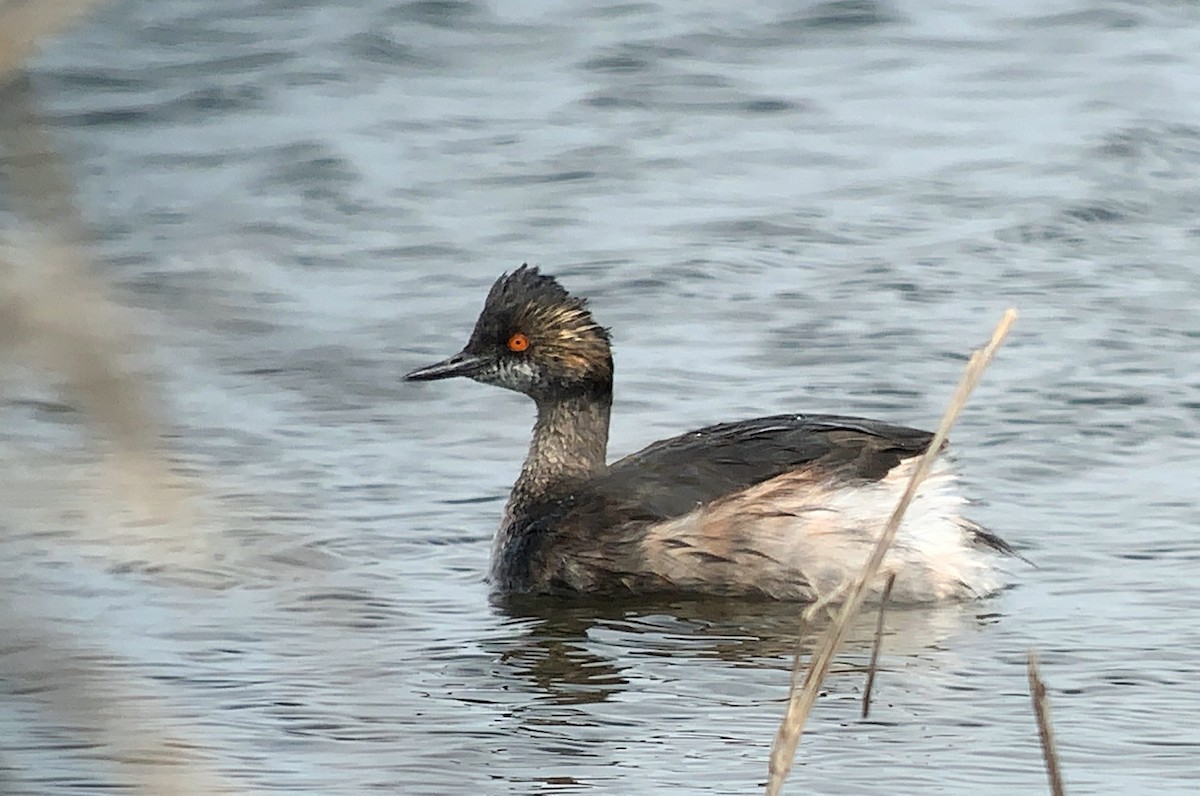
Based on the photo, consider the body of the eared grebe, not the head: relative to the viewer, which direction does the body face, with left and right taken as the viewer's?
facing to the left of the viewer

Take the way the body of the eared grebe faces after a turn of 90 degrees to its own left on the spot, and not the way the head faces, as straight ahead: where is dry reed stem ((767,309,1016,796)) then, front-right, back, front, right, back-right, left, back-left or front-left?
front

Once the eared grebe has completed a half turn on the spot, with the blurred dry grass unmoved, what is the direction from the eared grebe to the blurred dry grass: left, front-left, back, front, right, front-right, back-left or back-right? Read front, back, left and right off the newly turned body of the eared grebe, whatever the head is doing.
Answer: right

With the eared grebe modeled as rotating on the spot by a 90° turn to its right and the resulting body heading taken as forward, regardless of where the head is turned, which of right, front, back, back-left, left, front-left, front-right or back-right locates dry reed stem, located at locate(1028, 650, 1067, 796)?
back
